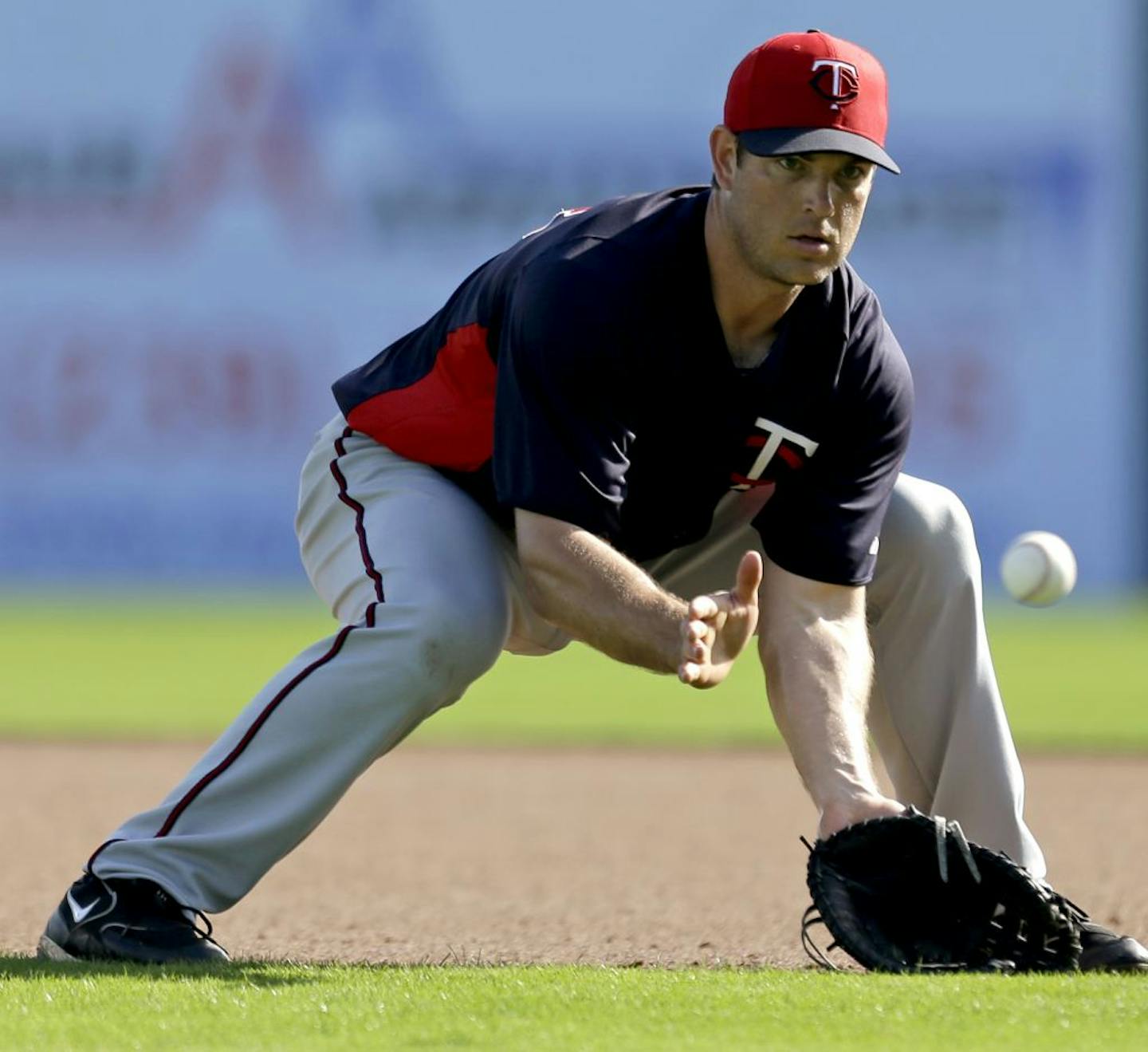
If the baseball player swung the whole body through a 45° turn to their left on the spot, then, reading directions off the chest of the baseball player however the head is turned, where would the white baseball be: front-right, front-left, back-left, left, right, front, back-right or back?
front-left

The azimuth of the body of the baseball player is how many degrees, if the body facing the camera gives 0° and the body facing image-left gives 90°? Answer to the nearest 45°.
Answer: approximately 315°
